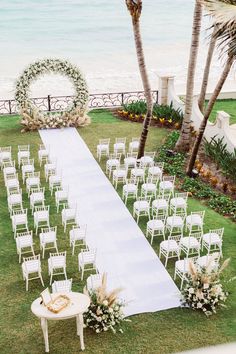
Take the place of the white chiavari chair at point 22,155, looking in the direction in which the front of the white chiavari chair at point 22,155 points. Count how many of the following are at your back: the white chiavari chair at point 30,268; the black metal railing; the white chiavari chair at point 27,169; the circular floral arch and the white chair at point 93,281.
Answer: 3

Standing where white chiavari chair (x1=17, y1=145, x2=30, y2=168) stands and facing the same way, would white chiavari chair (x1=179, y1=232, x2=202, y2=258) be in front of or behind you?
behind

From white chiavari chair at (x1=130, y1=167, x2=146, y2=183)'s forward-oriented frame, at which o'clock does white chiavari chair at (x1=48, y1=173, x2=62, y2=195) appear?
white chiavari chair at (x1=48, y1=173, x2=62, y2=195) is roughly at 10 o'clock from white chiavari chair at (x1=130, y1=167, x2=146, y2=183).

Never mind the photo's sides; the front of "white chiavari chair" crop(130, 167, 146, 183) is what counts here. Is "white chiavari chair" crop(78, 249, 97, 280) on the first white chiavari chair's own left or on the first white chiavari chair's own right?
on the first white chiavari chair's own left

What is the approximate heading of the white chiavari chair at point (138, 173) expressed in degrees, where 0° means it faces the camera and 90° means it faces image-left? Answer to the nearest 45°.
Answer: approximately 135°

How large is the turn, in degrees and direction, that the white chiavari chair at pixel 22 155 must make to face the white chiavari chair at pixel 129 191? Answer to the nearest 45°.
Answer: approximately 135° to its right

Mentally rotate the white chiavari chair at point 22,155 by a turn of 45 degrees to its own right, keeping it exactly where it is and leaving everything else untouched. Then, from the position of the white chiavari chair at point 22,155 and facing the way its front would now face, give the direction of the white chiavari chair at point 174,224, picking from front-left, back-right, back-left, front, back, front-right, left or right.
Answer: right

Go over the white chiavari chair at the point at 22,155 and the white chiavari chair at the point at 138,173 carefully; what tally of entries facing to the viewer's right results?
0

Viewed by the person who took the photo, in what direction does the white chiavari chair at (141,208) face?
facing away from the viewer and to the left of the viewer

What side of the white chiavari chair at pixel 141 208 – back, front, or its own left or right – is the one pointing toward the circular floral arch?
front

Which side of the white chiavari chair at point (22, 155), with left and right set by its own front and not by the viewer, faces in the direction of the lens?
back

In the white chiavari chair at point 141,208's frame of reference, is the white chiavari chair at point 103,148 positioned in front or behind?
in front

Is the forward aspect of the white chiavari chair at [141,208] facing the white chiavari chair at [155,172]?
no

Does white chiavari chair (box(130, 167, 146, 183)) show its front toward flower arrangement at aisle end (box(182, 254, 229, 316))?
no

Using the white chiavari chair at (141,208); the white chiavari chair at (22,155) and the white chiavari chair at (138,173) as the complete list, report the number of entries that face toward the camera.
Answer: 0

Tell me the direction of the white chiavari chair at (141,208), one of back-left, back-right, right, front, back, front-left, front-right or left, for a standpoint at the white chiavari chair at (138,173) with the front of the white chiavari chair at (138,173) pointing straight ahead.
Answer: back-left

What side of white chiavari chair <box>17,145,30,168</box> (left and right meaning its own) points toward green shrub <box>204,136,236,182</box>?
right

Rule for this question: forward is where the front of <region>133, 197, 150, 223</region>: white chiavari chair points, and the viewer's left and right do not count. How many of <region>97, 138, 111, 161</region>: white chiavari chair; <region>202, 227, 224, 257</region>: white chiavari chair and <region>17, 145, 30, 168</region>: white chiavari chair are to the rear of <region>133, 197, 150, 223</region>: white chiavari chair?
1

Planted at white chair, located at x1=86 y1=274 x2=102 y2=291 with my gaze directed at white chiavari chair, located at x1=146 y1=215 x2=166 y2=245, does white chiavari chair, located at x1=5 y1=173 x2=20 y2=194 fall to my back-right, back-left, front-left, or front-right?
front-left

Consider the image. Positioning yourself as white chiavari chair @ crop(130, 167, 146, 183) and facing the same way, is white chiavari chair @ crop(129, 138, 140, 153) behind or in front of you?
in front

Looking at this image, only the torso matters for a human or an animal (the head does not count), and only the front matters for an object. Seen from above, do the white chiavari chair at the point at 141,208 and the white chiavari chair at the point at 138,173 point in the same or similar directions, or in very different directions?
same or similar directions

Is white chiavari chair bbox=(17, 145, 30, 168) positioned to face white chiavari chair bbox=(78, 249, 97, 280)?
no
